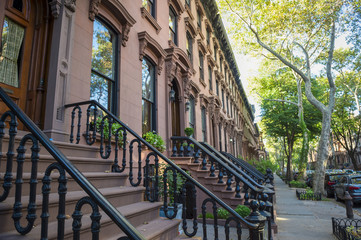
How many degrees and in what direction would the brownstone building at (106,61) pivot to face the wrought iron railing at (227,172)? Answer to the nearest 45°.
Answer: approximately 45° to its left

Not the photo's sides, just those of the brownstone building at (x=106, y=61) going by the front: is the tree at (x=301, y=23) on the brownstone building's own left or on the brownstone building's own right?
on the brownstone building's own left

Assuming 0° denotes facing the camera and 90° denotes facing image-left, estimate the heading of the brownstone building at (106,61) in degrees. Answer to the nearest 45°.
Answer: approximately 315°
